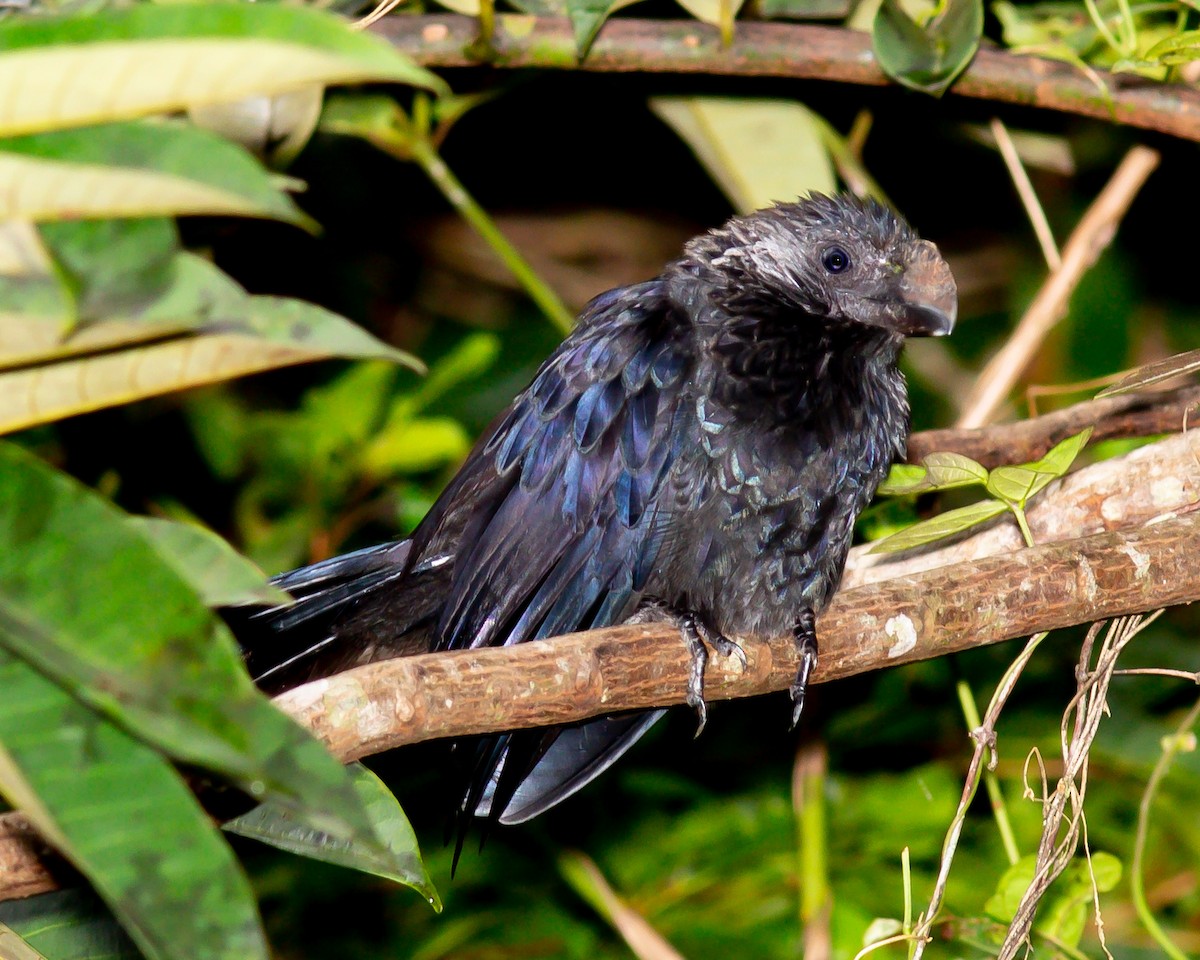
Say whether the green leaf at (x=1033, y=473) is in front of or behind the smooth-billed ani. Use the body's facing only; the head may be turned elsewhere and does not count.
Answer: in front

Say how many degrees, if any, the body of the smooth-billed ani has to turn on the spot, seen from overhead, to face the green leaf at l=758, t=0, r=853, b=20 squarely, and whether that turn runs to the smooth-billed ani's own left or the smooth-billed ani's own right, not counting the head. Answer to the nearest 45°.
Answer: approximately 90° to the smooth-billed ani's own left

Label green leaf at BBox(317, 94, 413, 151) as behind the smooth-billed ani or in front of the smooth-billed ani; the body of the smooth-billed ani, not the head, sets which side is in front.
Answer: behind

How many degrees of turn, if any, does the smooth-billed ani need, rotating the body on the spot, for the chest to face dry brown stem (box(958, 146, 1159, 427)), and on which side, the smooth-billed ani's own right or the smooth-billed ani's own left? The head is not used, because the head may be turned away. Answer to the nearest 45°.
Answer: approximately 90° to the smooth-billed ani's own left

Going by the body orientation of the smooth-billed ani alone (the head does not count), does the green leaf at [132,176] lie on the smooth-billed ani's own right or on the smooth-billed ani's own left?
on the smooth-billed ani's own right

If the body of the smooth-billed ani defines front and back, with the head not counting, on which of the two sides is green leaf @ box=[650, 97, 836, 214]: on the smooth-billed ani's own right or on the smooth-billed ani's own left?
on the smooth-billed ani's own left

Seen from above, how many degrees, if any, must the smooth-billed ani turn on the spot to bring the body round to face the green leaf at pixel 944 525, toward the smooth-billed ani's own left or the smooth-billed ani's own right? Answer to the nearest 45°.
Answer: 0° — it already faces it

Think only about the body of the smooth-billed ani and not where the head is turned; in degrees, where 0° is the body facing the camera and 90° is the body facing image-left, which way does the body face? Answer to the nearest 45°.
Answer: approximately 315°

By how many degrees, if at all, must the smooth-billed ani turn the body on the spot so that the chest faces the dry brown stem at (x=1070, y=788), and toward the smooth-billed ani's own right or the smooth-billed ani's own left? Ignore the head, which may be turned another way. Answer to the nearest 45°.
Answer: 0° — it already faces it

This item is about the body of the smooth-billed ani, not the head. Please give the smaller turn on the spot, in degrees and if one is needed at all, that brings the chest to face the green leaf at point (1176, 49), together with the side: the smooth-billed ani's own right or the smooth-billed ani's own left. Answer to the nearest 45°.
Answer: approximately 45° to the smooth-billed ani's own left
